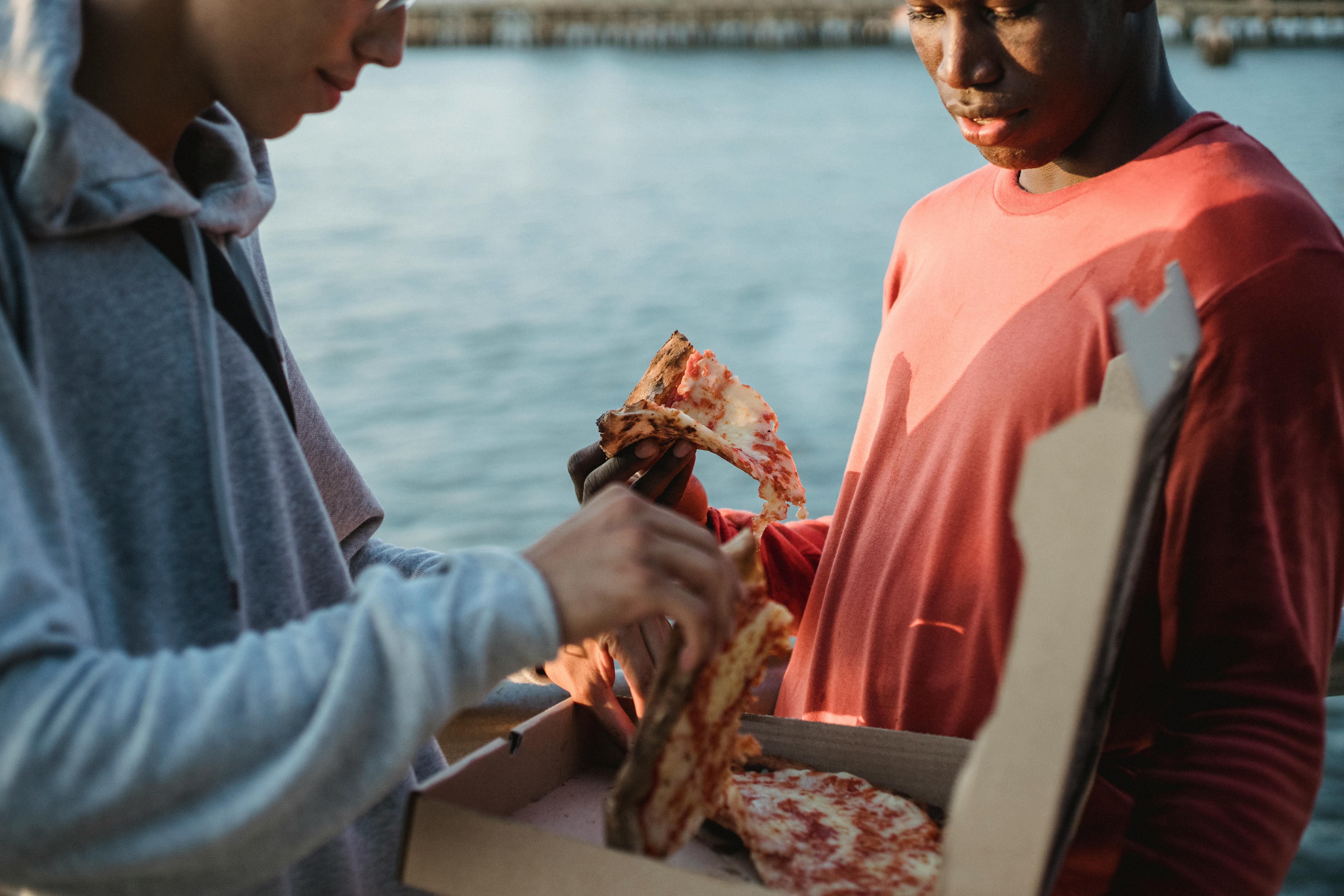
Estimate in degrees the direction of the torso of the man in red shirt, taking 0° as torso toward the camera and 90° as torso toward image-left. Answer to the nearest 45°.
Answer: approximately 45°

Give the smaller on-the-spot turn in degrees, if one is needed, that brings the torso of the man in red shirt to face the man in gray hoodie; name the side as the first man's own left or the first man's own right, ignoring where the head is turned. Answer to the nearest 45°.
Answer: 0° — they already face them

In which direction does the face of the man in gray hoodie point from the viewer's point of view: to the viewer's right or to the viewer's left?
to the viewer's right
